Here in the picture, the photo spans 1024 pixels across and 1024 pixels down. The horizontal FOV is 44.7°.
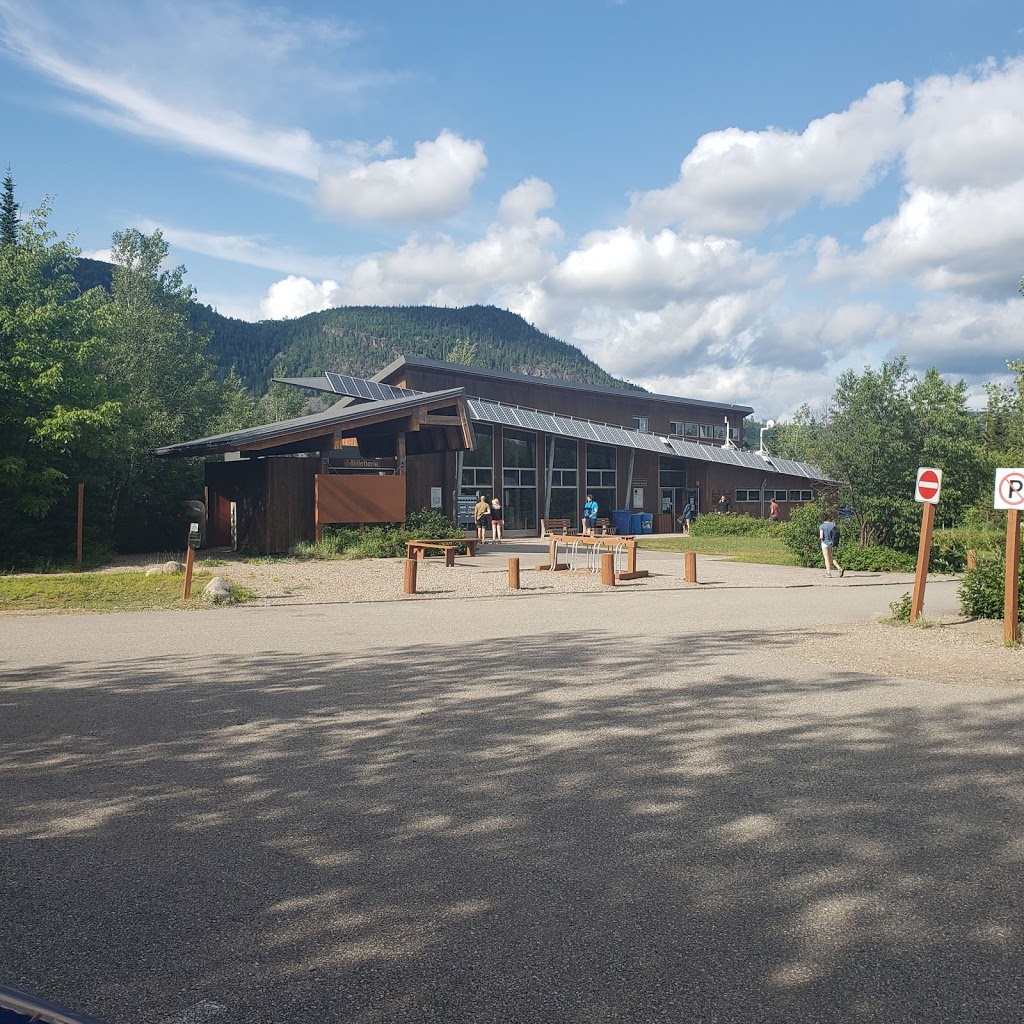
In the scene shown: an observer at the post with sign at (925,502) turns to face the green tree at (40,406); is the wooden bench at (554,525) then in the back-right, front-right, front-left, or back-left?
front-right

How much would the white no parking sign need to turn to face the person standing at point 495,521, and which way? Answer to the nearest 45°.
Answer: approximately 135° to its right

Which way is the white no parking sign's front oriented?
toward the camera

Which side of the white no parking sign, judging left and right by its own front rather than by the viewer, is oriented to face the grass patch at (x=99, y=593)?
right

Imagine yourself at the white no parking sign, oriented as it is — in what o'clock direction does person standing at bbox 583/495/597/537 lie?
The person standing is roughly at 5 o'clock from the white no parking sign.

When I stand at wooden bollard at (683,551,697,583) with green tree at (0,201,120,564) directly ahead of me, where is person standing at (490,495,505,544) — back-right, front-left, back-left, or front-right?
front-right

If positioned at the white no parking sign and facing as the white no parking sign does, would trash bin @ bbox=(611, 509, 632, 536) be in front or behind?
behind

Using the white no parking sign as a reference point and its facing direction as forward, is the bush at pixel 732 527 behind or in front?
behind

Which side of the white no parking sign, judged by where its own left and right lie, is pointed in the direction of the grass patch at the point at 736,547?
back

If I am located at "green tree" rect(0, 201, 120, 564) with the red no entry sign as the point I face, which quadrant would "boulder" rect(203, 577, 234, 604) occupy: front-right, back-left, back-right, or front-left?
front-right

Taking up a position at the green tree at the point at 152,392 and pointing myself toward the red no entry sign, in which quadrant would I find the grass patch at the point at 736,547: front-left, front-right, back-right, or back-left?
front-left

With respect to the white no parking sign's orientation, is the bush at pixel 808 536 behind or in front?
behind
